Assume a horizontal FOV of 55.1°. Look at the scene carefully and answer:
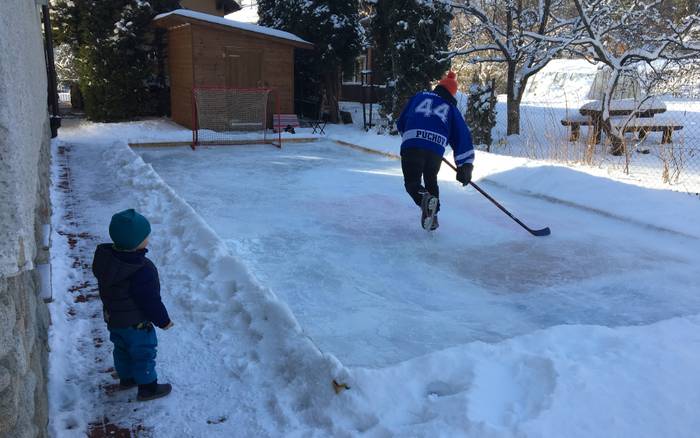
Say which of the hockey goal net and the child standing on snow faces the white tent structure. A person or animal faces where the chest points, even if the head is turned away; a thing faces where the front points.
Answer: the child standing on snow

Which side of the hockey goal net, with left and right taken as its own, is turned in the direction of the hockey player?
front

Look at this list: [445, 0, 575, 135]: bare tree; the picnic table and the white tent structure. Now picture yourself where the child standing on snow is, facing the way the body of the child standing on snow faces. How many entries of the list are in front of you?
3

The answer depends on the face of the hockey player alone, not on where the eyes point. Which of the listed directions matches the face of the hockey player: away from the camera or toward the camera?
away from the camera

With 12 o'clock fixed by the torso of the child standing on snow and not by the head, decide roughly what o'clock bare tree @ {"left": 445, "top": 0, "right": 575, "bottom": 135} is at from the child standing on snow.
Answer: The bare tree is roughly at 12 o'clock from the child standing on snow.

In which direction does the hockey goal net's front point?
toward the camera

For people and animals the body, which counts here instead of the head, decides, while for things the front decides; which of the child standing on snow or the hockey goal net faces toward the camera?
the hockey goal net

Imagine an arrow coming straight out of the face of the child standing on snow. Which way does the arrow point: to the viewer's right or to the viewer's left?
to the viewer's right

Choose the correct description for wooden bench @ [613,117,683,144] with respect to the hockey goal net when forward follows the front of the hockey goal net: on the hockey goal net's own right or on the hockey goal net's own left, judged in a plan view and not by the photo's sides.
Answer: on the hockey goal net's own left

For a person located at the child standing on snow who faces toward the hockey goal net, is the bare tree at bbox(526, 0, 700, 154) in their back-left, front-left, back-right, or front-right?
front-right

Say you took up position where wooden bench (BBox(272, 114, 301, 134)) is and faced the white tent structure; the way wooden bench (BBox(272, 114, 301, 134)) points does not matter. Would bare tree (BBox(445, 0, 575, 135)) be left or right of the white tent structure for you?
right

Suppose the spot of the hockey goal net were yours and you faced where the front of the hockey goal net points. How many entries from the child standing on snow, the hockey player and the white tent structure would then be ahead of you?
2

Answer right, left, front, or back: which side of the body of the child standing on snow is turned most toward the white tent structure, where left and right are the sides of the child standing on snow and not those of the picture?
front

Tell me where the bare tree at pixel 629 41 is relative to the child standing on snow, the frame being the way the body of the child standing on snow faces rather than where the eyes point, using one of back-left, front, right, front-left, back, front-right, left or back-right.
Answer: front

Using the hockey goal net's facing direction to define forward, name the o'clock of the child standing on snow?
The child standing on snow is roughly at 12 o'clock from the hockey goal net.

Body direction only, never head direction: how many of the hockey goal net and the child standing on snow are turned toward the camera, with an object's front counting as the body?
1

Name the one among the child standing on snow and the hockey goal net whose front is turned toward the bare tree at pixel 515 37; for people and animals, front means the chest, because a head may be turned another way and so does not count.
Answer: the child standing on snow
